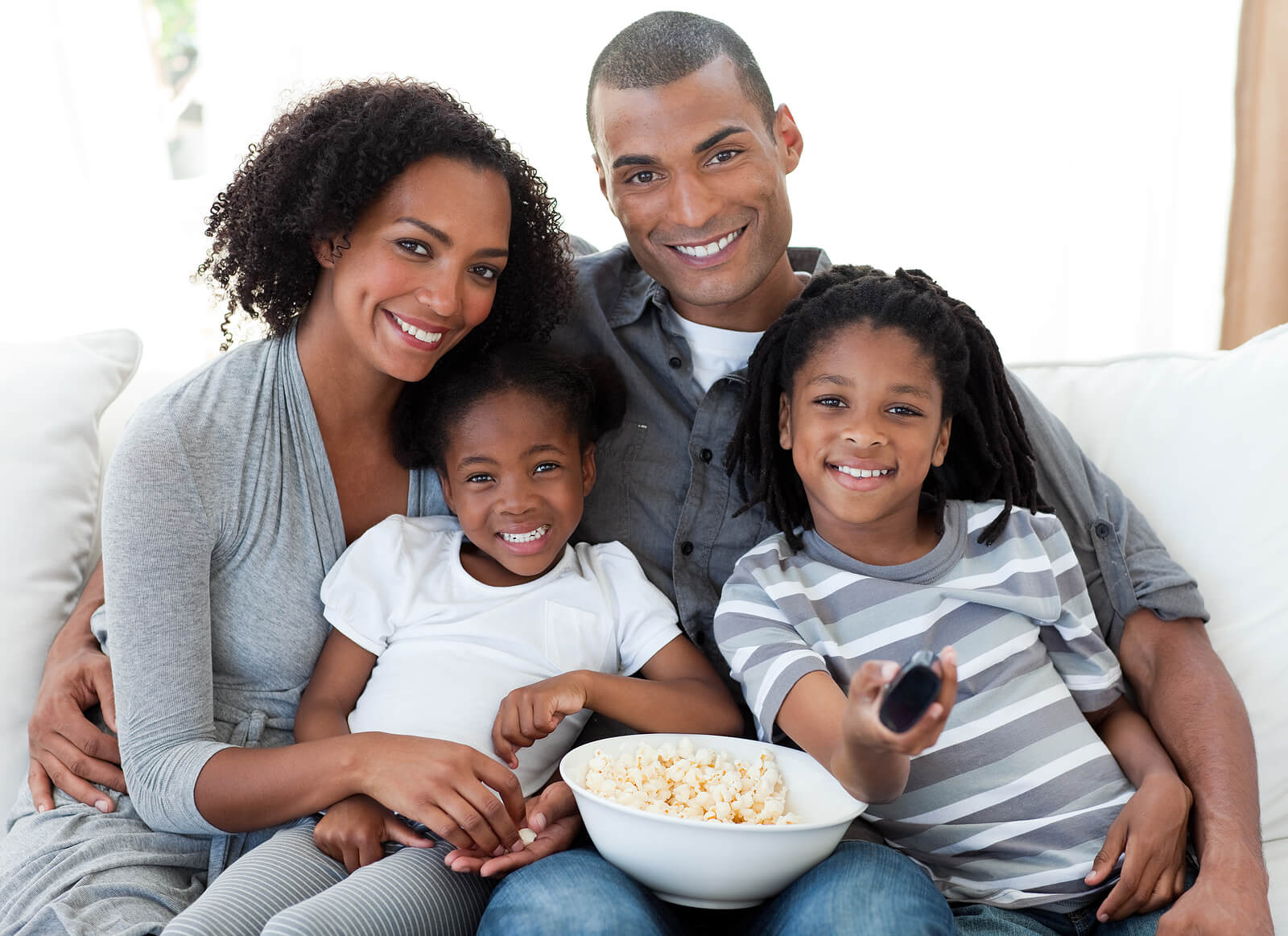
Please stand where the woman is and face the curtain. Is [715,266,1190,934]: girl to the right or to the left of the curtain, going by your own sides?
right

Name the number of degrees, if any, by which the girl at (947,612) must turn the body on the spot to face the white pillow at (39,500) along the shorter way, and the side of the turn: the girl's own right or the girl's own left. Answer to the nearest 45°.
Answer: approximately 90° to the girl's own right

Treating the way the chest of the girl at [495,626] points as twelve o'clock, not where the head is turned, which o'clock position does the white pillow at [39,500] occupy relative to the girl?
The white pillow is roughly at 4 o'clock from the girl.

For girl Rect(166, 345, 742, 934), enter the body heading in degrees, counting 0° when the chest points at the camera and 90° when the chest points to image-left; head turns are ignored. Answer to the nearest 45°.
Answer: approximately 0°

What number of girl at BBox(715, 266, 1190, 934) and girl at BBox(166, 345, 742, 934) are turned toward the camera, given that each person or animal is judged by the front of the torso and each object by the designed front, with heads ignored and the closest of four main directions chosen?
2
